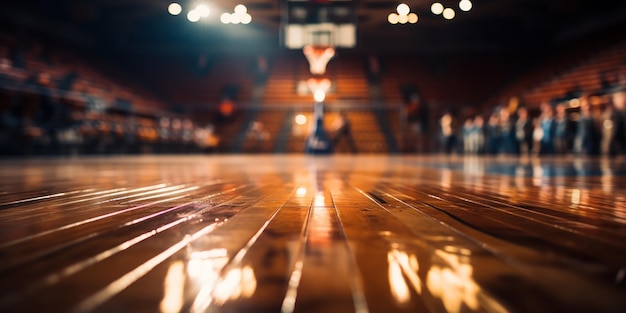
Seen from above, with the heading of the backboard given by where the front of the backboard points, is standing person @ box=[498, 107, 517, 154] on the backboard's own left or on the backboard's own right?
on the backboard's own left

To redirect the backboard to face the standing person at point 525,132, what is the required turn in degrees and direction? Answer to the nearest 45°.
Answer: approximately 90° to its left

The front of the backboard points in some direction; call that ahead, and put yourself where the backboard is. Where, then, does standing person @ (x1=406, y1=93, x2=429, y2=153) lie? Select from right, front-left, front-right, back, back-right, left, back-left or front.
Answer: back-left

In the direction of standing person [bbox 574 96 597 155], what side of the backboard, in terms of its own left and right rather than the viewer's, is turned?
left

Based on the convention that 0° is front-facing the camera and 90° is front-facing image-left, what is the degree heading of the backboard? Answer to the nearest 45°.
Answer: approximately 0°
